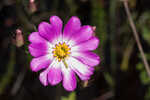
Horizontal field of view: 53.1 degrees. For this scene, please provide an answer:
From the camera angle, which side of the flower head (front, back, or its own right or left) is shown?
front

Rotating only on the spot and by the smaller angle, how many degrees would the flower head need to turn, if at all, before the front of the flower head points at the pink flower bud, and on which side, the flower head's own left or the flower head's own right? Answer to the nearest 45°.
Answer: approximately 90° to the flower head's own right

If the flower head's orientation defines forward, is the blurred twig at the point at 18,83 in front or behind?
behind

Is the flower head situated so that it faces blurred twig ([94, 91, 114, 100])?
no
